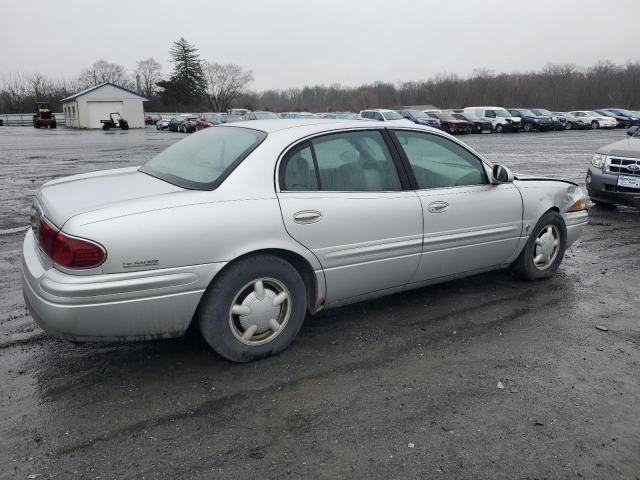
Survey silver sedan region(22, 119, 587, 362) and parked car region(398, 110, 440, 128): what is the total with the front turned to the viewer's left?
0

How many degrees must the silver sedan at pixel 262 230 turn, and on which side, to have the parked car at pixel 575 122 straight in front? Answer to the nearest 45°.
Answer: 0° — it already faces it

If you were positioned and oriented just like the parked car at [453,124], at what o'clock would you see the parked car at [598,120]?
the parked car at [598,120] is roughly at 9 o'clock from the parked car at [453,124].

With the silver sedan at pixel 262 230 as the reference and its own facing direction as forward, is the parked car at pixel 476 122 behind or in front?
in front

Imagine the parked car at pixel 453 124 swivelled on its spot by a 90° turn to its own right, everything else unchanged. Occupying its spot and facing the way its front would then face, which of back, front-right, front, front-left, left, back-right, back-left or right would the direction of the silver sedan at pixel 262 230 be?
front-left

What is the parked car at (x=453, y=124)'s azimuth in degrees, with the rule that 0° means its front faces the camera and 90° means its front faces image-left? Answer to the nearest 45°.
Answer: approximately 315°

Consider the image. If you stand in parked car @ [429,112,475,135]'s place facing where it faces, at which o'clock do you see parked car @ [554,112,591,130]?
parked car @ [554,112,591,130] is roughly at 9 o'clock from parked car @ [429,112,475,135].

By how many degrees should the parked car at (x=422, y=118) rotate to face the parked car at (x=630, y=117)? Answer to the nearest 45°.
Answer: approximately 90° to its left

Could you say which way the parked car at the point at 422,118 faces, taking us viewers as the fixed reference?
facing the viewer and to the right of the viewer

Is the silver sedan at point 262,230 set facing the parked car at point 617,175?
yes

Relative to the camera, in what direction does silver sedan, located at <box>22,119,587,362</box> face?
facing away from the viewer and to the right of the viewer
